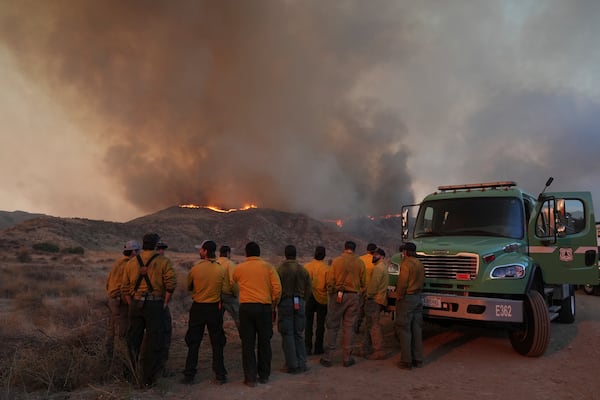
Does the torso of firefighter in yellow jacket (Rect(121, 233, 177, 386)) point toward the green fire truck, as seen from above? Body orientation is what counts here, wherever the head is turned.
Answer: no

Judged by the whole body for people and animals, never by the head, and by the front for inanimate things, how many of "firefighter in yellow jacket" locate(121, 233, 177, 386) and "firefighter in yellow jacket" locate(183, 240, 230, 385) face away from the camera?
2

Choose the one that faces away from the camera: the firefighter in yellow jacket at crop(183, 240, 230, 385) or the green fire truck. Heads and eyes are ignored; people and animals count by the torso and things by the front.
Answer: the firefighter in yellow jacket

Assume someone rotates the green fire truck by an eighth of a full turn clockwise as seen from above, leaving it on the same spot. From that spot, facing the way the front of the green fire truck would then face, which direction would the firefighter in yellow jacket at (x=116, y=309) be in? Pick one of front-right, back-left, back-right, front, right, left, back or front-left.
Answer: front-left

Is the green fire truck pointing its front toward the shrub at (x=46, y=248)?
no

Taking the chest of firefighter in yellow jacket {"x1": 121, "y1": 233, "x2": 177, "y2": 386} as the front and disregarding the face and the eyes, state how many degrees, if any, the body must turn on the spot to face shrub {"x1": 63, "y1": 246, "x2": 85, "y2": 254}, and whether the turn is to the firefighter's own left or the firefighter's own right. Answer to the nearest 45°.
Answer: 0° — they already face it

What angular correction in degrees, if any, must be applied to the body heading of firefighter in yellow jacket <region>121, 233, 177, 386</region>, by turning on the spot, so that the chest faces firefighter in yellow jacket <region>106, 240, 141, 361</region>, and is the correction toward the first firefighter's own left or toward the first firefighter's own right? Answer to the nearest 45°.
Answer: approximately 45° to the first firefighter's own left

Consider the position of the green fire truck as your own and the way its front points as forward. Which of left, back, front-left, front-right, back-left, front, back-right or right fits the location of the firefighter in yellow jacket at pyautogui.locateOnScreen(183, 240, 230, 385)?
front

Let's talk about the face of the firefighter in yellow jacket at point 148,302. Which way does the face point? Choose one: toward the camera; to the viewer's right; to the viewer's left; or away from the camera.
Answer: away from the camera

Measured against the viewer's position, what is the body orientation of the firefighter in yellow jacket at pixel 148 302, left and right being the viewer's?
facing away from the viewer

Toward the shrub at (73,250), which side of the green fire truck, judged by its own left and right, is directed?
right

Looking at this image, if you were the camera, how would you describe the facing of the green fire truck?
facing the viewer and to the left of the viewer

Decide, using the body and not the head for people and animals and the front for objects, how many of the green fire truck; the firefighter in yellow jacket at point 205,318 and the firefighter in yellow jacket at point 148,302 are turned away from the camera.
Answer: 2

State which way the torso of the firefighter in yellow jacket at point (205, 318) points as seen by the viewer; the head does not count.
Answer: away from the camera

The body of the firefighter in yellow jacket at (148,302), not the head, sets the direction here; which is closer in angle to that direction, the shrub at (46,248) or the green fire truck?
the shrub

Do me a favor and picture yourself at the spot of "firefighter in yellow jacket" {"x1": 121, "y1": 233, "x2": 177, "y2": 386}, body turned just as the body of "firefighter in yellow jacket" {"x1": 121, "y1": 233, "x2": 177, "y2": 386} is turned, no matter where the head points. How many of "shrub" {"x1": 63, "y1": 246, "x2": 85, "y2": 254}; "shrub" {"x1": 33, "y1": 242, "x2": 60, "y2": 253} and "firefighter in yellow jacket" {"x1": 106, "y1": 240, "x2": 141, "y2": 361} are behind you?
0

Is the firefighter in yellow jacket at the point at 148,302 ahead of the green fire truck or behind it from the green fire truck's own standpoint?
ahead

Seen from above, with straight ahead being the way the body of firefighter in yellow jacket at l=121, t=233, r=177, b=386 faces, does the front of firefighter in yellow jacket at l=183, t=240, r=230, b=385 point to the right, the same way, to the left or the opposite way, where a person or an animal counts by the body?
the same way
